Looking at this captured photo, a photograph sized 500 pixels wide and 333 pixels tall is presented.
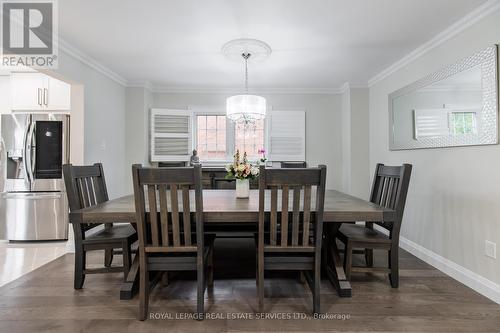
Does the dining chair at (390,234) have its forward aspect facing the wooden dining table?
yes

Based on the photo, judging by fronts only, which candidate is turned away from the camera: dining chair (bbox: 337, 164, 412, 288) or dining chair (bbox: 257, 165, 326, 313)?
dining chair (bbox: 257, 165, 326, 313)

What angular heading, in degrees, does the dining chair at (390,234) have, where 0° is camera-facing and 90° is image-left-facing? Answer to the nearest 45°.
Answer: approximately 45°

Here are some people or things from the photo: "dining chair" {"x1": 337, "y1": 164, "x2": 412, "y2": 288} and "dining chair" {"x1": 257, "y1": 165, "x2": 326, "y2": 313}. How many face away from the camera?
1

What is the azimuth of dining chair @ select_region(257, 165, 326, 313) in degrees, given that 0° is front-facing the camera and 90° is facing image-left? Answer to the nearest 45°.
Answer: approximately 180°

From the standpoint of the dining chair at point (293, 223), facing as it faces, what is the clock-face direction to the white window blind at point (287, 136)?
The white window blind is roughly at 12 o'clock from the dining chair.
